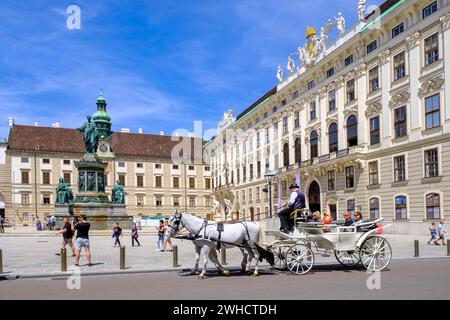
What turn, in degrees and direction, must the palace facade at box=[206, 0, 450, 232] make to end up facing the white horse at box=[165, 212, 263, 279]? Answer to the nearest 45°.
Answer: approximately 45° to its left

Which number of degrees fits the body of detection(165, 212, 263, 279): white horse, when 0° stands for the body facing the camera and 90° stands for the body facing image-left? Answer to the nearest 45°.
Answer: approximately 90°

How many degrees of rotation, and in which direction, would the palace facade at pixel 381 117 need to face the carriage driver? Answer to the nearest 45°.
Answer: approximately 45° to its left

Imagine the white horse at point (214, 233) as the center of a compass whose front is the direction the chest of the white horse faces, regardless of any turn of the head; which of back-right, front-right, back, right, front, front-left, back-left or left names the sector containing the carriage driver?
back

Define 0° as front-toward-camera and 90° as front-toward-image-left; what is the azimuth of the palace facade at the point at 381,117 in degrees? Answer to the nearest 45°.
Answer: approximately 45°

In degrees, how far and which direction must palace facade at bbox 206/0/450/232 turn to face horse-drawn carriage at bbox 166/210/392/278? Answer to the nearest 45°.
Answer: approximately 45° to its left

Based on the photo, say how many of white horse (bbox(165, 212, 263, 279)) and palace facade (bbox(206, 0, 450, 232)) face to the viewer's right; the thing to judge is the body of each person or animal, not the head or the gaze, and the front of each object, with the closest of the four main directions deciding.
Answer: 0
